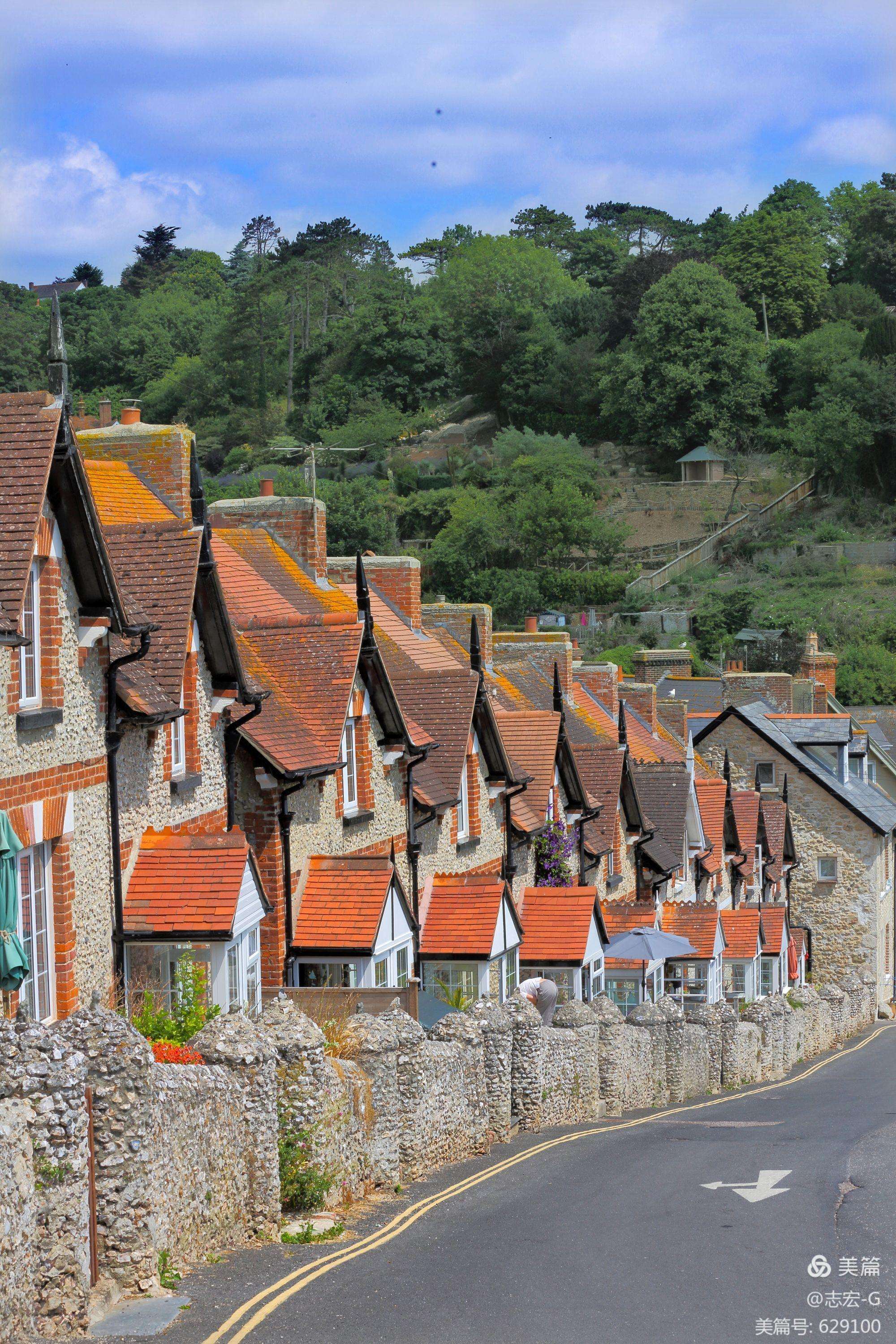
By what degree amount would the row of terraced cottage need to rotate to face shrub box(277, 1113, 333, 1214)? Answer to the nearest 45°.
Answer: approximately 90° to its right

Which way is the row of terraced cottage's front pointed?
to the viewer's right

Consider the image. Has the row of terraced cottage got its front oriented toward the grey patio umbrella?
no

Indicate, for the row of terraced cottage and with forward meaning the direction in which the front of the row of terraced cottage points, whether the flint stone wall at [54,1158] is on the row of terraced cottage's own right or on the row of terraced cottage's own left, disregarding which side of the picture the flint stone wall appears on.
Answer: on the row of terraced cottage's own right

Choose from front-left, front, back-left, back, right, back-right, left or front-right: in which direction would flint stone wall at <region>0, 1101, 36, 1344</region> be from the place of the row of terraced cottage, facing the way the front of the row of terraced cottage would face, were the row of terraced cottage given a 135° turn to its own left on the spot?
back-left

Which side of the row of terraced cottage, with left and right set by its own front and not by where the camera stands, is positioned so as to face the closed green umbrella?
right

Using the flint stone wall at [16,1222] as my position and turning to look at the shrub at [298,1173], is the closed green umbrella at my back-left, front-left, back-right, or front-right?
front-left
